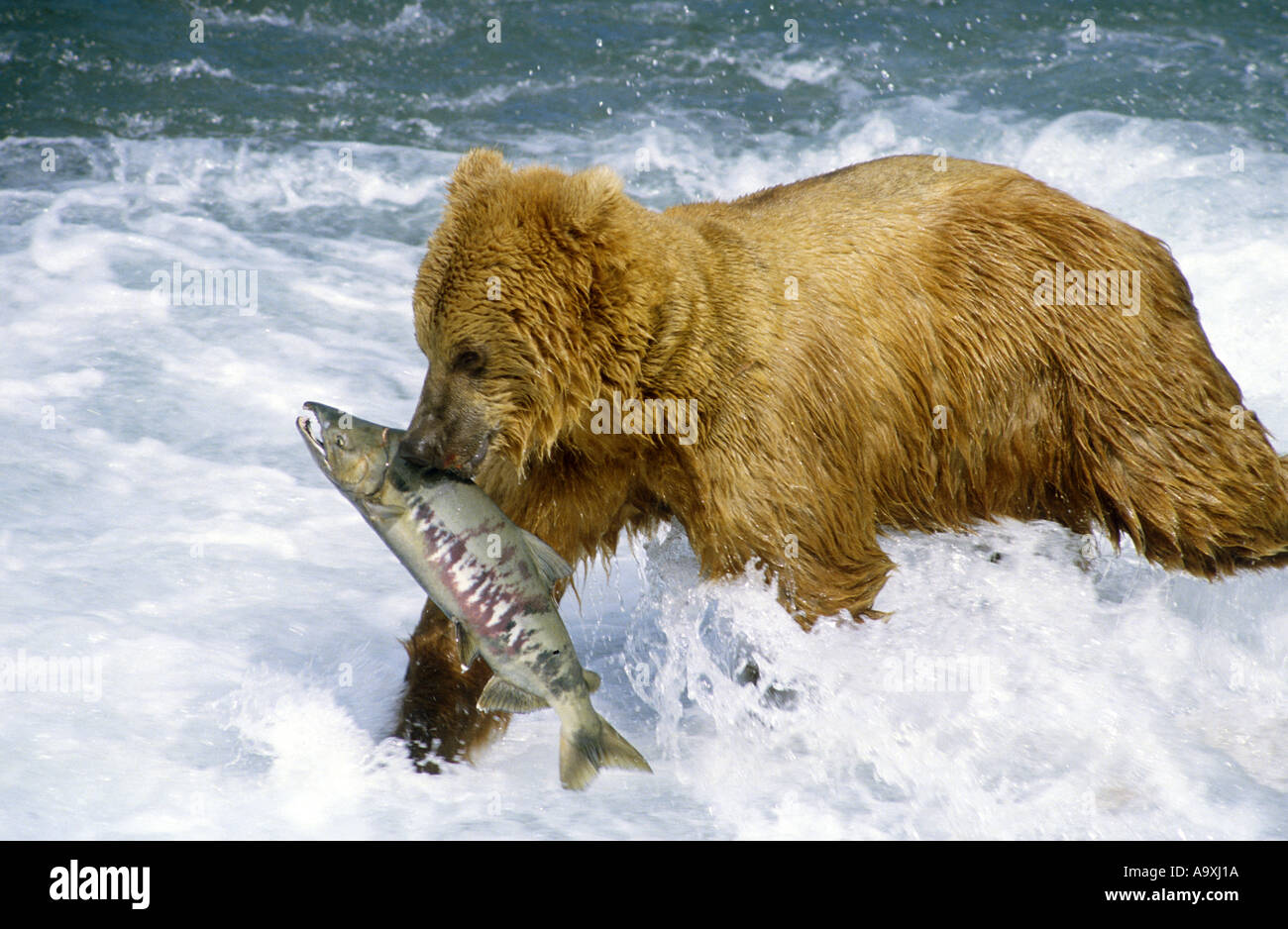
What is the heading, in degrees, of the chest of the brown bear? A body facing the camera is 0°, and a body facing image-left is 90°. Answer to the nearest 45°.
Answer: approximately 90°
